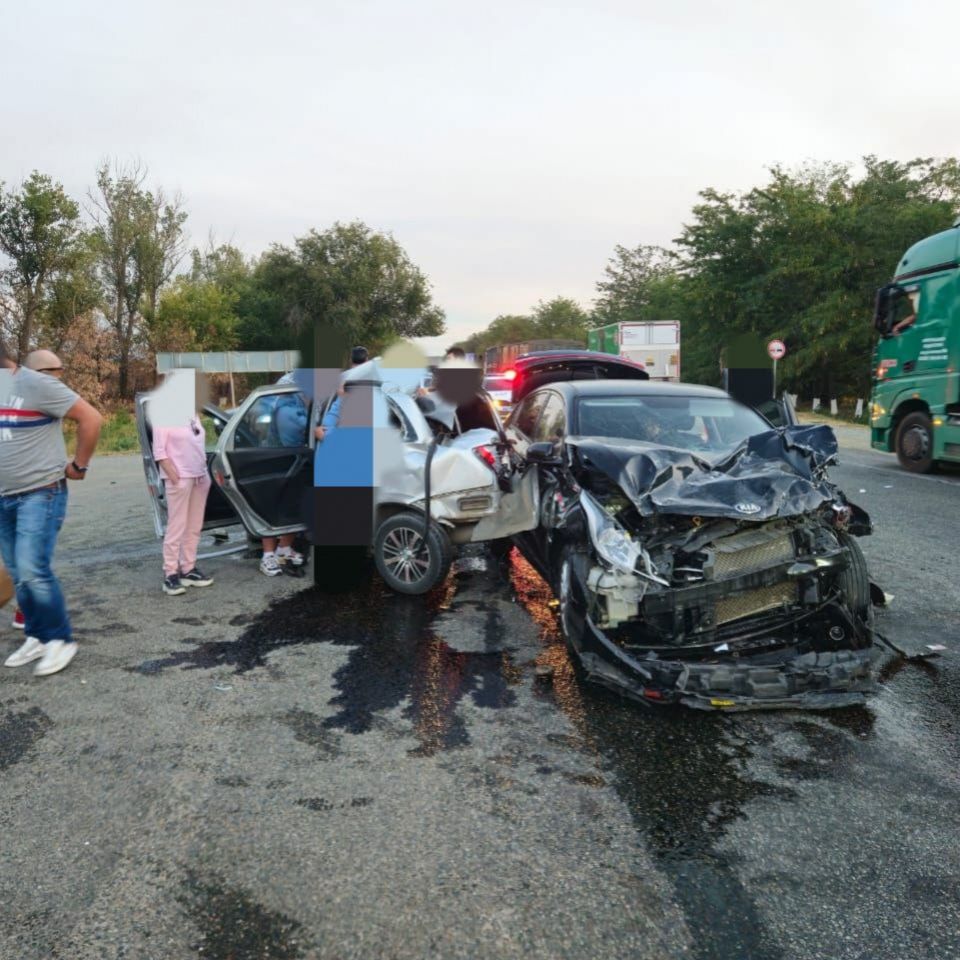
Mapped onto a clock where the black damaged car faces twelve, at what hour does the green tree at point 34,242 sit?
The green tree is roughly at 6 o'clock from the black damaged car.

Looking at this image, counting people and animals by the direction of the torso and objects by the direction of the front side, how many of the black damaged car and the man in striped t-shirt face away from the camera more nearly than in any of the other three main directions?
0

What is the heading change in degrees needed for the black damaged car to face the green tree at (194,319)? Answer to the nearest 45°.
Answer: approximately 180°

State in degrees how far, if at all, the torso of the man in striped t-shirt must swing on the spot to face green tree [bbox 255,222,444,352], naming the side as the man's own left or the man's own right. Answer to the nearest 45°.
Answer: approximately 135° to the man's own right

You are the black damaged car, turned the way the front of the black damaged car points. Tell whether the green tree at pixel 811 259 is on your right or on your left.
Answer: on your left

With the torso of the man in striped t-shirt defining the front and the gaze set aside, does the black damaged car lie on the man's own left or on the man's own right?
on the man's own left

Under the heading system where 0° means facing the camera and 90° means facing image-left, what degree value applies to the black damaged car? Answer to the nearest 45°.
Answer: approximately 315°

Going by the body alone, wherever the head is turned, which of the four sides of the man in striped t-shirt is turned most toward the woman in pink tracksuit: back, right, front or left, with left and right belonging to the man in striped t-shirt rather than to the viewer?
back

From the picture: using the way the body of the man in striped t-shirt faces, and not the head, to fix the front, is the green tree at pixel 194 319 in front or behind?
behind
